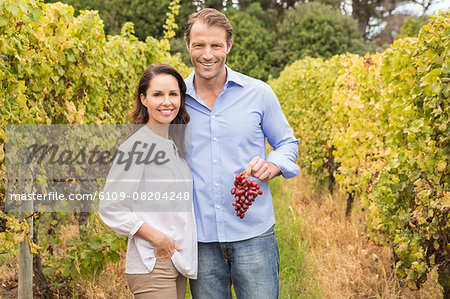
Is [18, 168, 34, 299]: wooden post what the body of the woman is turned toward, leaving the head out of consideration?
no

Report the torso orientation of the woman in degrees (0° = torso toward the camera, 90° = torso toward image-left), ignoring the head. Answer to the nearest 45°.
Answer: approximately 315°

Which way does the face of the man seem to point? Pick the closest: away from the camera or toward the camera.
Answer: toward the camera
